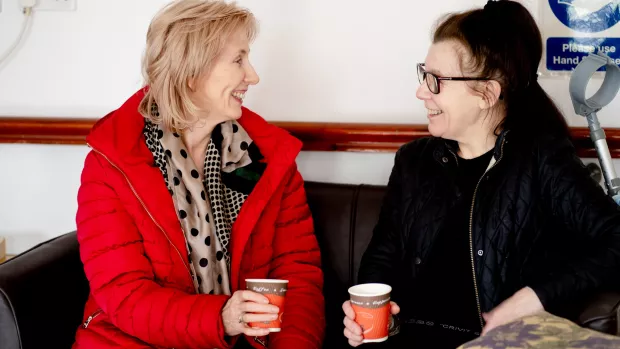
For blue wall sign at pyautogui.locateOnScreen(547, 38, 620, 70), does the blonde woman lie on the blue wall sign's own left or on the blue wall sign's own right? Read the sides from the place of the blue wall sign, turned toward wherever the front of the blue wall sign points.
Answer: on the blue wall sign's own right

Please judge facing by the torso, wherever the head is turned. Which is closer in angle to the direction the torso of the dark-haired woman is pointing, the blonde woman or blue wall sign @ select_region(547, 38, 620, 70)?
the blonde woman

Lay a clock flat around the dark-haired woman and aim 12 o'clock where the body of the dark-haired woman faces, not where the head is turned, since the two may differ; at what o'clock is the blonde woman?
The blonde woman is roughly at 1 o'clock from the dark-haired woman.

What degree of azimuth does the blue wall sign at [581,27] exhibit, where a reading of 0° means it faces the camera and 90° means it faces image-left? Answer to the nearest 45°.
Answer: approximately 0°

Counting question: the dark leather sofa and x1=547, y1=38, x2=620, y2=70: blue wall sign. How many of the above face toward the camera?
2

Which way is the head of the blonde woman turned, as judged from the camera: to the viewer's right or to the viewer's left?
to the viewer's right

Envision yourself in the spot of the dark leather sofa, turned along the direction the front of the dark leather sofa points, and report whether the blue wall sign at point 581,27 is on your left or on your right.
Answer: on your left

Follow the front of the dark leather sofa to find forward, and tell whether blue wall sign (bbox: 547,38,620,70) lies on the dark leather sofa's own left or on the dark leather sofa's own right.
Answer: on the dark leather sofa's own left

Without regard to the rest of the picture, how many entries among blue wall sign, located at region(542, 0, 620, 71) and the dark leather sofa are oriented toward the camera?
2
